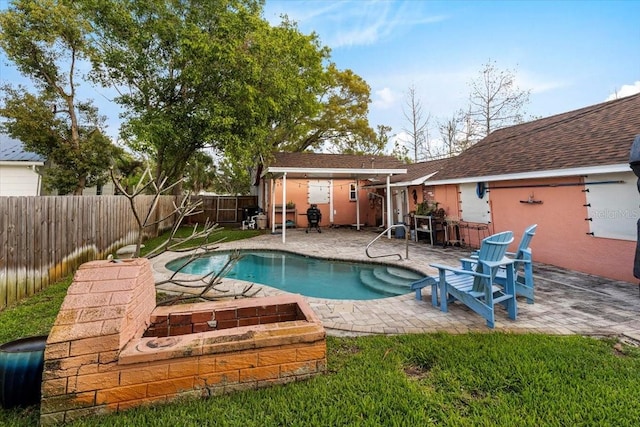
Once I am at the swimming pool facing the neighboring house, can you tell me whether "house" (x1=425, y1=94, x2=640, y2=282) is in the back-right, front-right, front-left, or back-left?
back-right

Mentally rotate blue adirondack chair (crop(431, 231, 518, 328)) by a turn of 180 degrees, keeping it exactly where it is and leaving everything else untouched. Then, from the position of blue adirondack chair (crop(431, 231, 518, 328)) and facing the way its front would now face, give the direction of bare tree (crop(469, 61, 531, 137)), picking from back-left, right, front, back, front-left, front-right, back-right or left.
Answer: back-left

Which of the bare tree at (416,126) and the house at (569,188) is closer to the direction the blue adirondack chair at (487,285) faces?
the bare tree

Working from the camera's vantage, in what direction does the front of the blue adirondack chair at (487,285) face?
facing away from the viewer and to the left of the viewer

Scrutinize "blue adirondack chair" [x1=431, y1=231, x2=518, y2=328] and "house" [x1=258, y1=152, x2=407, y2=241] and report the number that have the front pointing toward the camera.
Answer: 1

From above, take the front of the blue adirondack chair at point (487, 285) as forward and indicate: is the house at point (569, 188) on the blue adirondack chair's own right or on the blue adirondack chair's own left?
on the blue adirondack chair's own right

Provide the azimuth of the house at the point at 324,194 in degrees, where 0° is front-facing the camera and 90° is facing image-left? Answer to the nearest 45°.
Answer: approximately 0°

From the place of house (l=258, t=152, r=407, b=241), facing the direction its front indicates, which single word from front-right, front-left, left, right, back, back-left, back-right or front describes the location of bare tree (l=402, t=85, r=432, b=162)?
back-left

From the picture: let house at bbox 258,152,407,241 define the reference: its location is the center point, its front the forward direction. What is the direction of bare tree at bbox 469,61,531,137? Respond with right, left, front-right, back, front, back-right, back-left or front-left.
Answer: left

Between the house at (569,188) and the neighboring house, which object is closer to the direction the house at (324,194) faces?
the house
